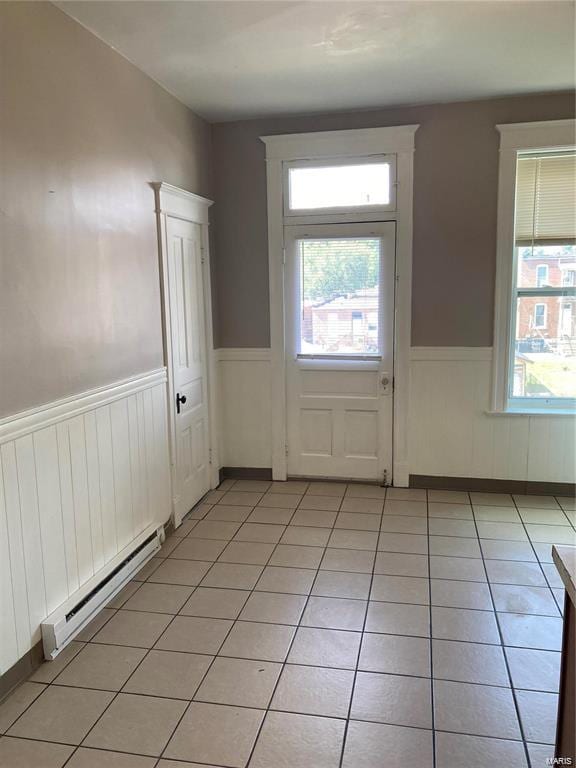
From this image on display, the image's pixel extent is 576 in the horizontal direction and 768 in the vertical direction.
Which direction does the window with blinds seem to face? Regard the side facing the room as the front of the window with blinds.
toward the camera

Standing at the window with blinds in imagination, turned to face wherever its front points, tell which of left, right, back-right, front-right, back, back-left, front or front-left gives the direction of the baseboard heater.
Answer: front-right

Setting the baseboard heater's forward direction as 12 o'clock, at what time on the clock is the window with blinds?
The window with blinds is roughly at 10 o'clock from the baseboard heater.

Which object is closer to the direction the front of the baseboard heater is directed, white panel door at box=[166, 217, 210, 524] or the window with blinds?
the window with blinds

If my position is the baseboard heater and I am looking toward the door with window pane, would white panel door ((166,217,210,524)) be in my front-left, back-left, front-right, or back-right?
front-left

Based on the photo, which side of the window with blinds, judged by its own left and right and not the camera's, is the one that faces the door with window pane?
right

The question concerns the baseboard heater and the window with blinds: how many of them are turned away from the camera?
0

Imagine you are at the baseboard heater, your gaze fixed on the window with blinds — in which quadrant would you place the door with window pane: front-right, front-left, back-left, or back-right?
front-left

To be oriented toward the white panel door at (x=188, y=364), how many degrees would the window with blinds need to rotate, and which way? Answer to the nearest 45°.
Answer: approximately 45° to its right

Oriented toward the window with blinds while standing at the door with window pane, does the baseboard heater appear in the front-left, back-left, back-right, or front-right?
back-right

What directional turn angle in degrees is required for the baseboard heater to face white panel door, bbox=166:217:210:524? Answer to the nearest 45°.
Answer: approximately 90° to its left

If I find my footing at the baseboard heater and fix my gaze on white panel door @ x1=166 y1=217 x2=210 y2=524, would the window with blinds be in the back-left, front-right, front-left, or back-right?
front-right

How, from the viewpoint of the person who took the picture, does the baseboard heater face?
facing the viewer and to the right of the viewer

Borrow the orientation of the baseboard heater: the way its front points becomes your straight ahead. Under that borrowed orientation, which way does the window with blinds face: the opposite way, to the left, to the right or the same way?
to the right

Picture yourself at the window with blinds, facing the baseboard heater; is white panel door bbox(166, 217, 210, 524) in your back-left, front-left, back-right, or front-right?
front-right
